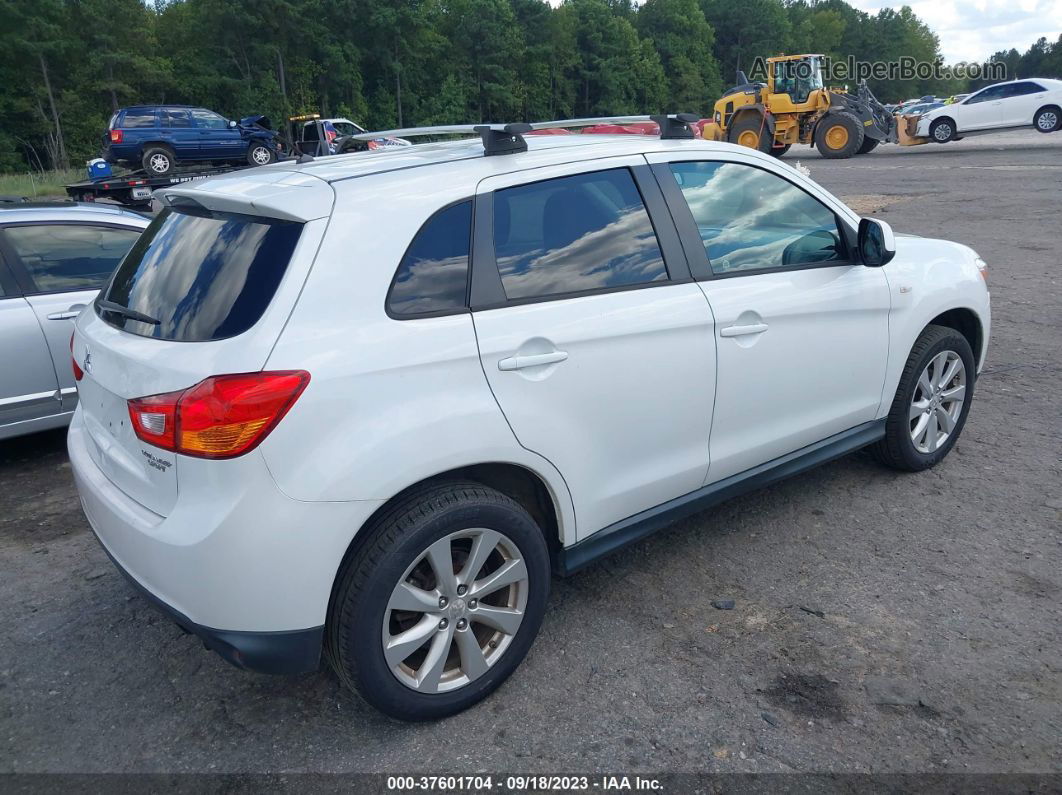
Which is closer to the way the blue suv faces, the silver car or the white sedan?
the white sedan

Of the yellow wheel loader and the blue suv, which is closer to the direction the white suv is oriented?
the yellow wheel loader

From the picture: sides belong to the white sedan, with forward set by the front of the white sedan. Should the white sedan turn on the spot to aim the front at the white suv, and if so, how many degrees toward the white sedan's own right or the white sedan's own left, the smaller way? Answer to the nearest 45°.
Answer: approximately 90° to the white sedan's own left

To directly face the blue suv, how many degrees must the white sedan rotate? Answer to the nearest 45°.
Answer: approximately 45° to its left

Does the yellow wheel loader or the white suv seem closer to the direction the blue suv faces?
the yellow wheel loader

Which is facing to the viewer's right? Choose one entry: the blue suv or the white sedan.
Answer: the blue suv

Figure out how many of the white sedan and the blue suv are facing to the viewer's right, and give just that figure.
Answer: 1

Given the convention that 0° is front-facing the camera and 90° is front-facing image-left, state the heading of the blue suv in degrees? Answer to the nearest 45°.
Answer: approximately 270°

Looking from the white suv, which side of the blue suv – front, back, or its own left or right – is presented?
right

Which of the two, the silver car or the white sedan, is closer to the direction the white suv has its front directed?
the white sedan

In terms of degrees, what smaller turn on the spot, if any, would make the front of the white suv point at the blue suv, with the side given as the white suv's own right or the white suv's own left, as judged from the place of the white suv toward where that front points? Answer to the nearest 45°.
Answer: approximately 45° to the white suv's own left

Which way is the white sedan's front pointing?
to the viewer's left

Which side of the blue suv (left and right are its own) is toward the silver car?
right

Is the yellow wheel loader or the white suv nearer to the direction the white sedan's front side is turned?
the yellow wheel loader

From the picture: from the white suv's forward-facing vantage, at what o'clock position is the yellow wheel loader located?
The yellow wheel loader is roughly at 11 o'clock from the white suv.
